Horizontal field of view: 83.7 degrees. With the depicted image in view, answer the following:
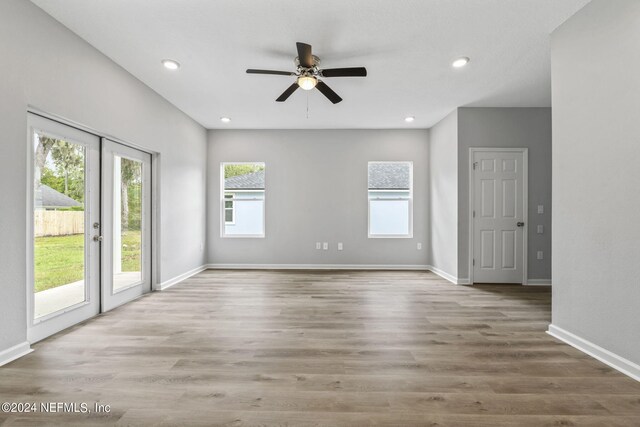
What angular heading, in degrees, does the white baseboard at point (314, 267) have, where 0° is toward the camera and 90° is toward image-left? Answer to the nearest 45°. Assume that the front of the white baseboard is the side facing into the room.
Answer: approximately 0°

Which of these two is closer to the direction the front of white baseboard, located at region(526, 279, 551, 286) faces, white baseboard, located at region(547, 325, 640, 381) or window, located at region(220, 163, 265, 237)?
the white baseboard

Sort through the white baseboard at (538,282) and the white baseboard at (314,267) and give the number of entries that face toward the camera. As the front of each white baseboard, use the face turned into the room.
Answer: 2

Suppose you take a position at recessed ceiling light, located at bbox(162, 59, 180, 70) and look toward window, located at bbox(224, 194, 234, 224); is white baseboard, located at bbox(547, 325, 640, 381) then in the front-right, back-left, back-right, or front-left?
back-right

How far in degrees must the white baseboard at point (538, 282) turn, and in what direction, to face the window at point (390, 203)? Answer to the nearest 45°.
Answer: approximately 90° to its right

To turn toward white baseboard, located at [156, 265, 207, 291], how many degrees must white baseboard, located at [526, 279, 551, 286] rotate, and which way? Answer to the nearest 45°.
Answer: approximately 45° to its right
